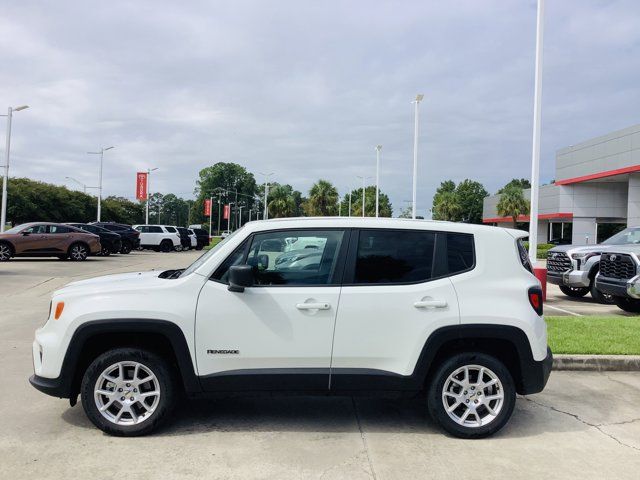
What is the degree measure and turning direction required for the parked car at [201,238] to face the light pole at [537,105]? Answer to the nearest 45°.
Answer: approximately 90° to its left

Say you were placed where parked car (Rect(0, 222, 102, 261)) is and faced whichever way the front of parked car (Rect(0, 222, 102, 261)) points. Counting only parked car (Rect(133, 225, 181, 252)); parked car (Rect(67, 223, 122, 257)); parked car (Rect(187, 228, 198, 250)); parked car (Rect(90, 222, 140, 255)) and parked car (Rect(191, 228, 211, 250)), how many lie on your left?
0

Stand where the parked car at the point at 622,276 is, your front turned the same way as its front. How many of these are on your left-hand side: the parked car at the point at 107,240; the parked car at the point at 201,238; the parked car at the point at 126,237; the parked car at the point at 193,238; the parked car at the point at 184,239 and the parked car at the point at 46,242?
0

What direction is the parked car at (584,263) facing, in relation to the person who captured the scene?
facing the viewer and to the left of the viewer

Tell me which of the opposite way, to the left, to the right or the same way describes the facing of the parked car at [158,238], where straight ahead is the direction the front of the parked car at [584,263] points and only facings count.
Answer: the same way

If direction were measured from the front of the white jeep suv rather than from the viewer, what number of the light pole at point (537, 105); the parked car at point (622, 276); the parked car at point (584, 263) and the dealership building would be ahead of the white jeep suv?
0

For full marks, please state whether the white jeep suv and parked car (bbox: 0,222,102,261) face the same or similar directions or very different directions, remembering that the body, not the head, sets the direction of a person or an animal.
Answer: same or similar directions

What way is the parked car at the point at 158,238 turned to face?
to the viewer's left

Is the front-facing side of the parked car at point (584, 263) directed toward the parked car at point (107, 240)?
no

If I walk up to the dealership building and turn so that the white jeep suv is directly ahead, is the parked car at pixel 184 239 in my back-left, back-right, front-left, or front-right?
front-right

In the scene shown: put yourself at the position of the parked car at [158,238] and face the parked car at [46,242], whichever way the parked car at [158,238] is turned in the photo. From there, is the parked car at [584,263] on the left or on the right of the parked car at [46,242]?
left

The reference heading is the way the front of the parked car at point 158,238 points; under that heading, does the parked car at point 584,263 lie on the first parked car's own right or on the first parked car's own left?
on the first parked car's own left

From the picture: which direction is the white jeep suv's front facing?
to the viewer's left

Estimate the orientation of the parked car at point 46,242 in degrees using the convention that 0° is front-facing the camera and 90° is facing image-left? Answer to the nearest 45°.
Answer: approximately 90°
